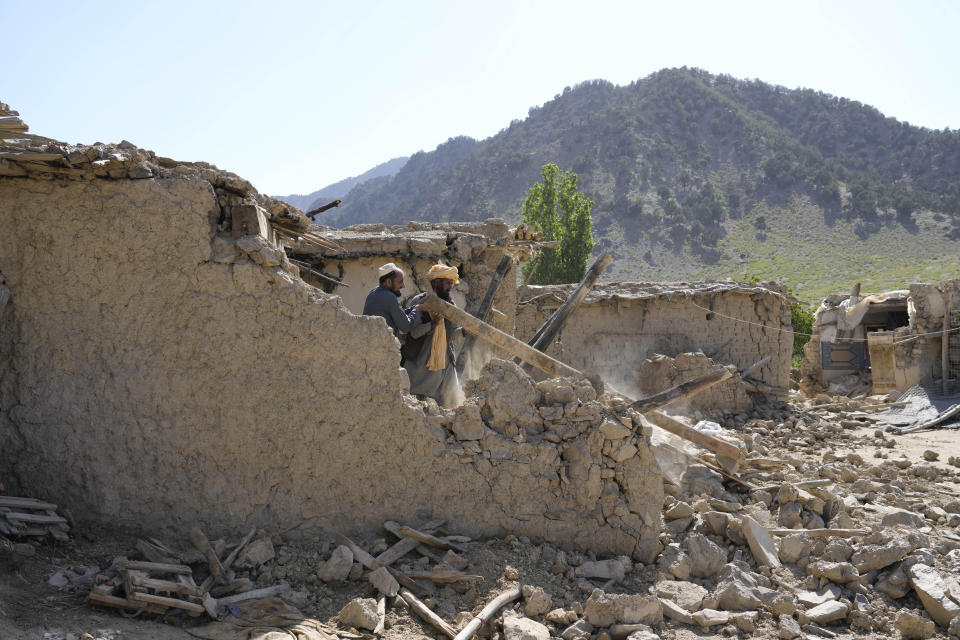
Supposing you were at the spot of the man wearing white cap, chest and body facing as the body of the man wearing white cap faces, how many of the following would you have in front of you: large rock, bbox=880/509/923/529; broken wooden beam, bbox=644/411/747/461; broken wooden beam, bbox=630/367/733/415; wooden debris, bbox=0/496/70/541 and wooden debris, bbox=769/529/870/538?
4

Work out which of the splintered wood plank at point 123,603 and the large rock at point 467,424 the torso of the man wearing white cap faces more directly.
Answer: the large rock

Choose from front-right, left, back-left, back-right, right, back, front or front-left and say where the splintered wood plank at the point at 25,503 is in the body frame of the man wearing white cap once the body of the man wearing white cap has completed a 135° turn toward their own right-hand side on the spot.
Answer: front

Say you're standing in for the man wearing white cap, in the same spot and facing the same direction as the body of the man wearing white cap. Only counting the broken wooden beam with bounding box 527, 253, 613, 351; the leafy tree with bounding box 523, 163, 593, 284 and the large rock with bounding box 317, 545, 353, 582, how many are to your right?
1

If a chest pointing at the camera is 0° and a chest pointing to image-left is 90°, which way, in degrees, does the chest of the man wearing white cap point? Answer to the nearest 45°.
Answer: approximately 270°

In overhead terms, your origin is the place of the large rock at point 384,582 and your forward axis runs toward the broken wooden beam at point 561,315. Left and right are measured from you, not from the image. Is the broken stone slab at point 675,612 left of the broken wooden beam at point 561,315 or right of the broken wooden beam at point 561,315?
right

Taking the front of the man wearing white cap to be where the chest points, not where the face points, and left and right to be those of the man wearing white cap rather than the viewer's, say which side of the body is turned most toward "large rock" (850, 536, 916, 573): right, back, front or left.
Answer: front

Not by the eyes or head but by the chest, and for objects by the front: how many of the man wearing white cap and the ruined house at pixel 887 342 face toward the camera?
1
